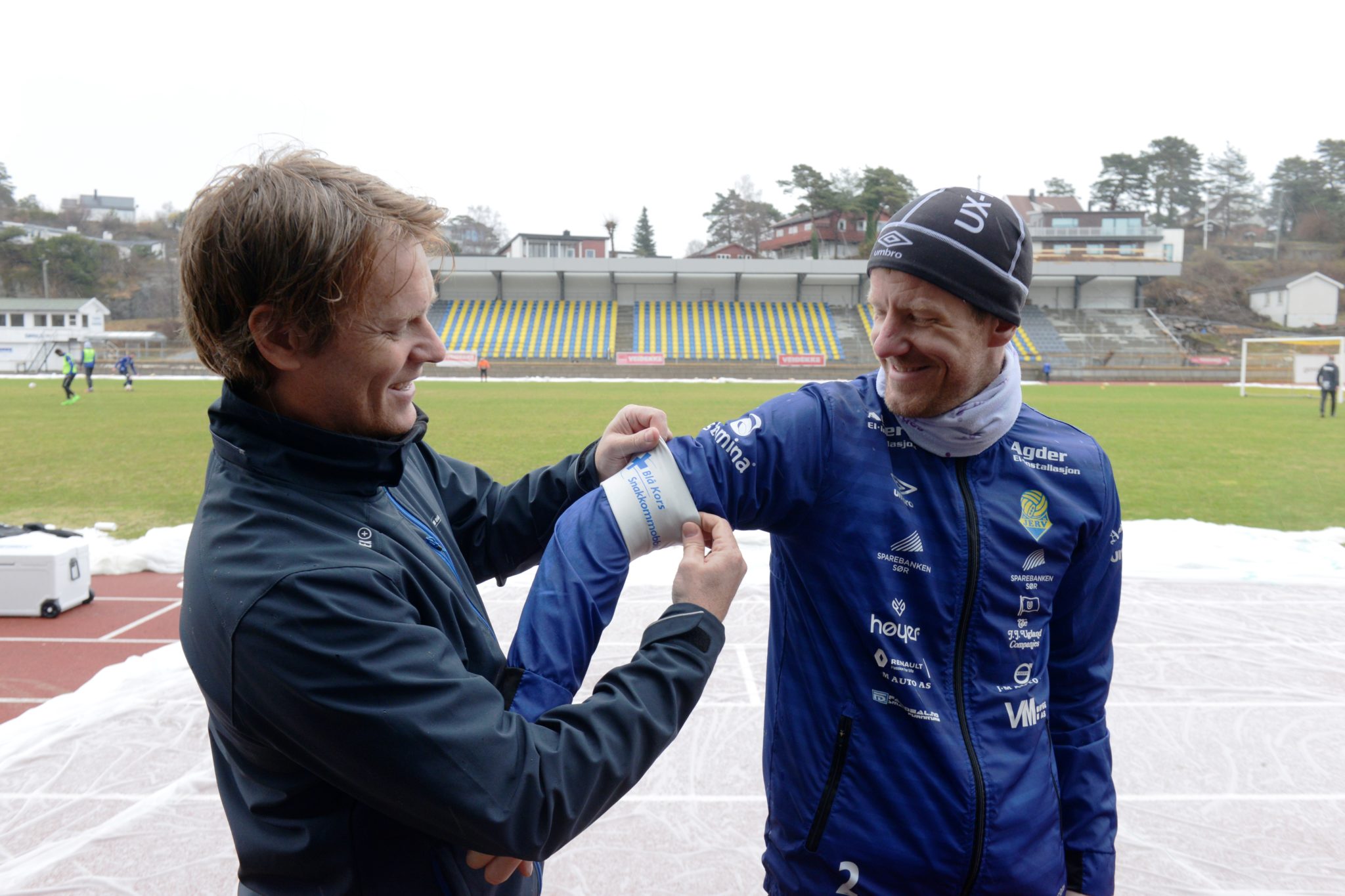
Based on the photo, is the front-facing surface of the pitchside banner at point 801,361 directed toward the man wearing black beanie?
yes

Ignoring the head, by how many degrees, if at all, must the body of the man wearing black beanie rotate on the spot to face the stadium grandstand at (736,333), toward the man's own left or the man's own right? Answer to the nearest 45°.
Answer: approximately 180°

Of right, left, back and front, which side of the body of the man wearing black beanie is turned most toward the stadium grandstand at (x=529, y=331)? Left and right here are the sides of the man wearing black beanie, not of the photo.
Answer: back

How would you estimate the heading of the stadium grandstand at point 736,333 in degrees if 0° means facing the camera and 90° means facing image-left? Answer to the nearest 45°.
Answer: approximately 0°

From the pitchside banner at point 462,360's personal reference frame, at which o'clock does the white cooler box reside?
The white cooler box is roughly at 12 o'clock from the pitchside banner.

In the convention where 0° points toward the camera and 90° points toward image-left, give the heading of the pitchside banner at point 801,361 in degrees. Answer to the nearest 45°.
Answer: approximately 0°

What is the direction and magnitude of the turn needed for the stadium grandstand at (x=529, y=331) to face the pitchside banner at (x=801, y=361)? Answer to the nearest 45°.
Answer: approximately 45° to its left

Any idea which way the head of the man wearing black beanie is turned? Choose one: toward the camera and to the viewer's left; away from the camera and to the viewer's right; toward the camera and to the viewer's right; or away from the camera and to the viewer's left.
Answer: toward the camera and to the viewer's left

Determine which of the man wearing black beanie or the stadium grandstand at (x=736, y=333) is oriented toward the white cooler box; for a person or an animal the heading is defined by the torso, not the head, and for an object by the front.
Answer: the stadium grandstand
